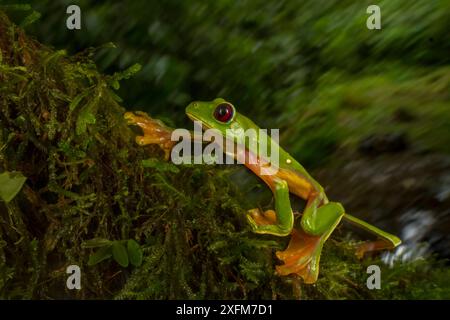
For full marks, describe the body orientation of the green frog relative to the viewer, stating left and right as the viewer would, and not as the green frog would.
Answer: facing to the left of the viewer
